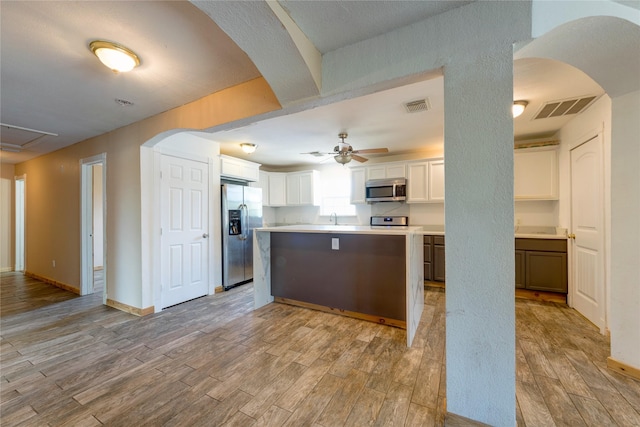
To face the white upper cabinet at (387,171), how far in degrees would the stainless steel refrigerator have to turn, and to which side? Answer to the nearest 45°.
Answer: approximately 45° to its left

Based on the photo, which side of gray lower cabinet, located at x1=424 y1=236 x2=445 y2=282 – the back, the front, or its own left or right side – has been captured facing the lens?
front

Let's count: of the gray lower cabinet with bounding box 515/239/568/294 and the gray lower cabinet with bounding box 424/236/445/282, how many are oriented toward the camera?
2

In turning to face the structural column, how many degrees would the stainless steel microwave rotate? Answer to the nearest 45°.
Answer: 0° — it already faces it

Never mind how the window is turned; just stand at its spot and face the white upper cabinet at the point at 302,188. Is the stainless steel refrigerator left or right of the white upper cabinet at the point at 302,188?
left

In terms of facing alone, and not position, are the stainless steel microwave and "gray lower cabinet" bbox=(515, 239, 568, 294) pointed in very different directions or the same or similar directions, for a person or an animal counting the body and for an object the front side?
same or similar directions

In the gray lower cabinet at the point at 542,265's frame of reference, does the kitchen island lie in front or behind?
in front

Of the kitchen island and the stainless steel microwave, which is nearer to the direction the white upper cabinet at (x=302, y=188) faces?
the kitchen island

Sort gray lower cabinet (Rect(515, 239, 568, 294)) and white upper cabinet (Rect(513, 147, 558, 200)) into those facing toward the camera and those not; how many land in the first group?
2

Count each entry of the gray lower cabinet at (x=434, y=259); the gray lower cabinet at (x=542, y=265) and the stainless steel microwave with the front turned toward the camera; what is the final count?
3

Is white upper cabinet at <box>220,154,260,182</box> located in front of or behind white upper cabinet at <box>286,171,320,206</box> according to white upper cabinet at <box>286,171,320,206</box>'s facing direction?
in front

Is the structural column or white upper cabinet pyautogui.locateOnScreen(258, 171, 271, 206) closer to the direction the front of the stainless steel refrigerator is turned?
the structural column

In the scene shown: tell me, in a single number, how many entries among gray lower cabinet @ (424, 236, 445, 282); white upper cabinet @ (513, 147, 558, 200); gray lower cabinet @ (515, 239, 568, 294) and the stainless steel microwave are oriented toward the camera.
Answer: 4

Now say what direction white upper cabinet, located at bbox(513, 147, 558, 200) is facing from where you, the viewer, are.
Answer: facing the viewer
